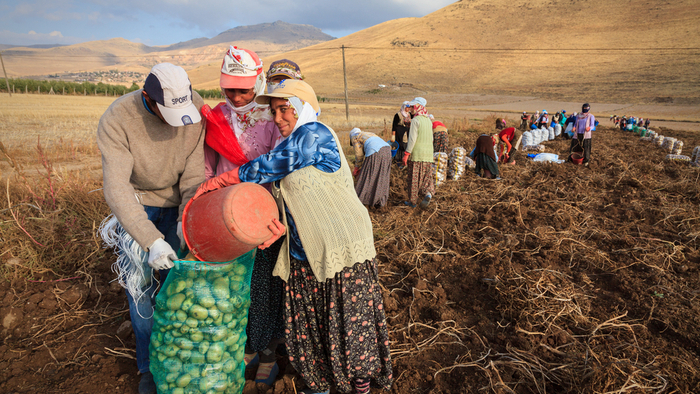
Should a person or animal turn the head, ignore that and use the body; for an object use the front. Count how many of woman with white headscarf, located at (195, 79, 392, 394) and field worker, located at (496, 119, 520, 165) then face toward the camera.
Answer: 0

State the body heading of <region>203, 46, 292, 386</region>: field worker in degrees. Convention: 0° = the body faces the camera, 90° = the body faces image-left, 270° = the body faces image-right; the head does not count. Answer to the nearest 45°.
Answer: approximately 0°

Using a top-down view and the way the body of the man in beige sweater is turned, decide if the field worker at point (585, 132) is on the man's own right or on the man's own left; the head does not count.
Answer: on the man's own left

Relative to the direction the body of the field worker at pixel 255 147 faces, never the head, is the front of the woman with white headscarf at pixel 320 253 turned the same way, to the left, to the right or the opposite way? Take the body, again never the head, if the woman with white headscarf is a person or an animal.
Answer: to the right

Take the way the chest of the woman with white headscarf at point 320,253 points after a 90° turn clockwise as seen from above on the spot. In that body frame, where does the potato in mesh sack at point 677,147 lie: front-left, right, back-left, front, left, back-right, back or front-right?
front-right

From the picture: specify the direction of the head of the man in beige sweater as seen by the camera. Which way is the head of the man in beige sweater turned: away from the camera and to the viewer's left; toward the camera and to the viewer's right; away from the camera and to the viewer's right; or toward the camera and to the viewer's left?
toward the camera and to the viewer's right

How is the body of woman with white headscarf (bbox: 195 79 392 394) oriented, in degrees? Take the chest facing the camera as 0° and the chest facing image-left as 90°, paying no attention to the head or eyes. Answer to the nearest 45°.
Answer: approximately 90°

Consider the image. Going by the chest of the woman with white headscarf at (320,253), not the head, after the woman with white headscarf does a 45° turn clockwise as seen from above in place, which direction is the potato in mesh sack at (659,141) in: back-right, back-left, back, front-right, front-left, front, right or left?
right

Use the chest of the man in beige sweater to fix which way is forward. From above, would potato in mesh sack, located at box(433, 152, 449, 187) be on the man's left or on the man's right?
on the man's left

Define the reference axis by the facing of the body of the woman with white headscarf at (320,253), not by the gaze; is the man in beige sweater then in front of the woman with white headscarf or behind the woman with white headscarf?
in front

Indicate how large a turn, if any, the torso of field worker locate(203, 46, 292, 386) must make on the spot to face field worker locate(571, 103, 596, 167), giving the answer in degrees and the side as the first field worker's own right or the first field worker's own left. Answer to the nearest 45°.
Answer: approximately 135° to the first field worker's own left

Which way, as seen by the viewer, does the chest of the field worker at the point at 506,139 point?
to the viewer's left
